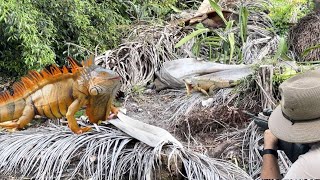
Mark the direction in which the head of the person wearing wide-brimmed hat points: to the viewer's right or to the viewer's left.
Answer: to the viewer's left

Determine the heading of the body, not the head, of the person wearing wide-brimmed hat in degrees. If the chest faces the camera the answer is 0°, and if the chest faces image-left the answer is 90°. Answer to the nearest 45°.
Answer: approximately 135°

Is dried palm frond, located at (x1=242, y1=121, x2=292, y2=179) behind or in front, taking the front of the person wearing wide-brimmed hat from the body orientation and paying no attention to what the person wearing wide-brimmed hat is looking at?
in front

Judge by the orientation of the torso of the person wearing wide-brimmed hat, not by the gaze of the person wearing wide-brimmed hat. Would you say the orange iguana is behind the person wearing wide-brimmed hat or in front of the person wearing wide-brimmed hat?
in front

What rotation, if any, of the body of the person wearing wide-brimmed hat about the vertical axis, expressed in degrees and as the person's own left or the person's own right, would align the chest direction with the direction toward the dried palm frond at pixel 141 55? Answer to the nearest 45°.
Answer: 0° — they already face it
